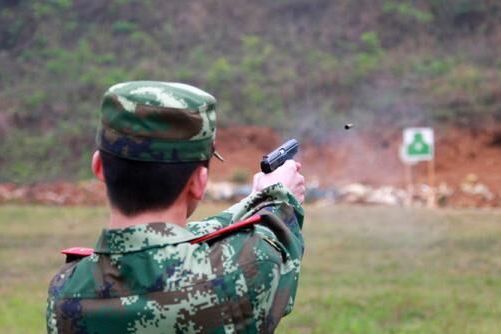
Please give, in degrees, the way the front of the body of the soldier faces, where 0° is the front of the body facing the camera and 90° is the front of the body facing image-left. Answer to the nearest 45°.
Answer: approximately 225°

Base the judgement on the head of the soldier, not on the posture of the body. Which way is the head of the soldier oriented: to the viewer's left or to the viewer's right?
to the viewer's right
